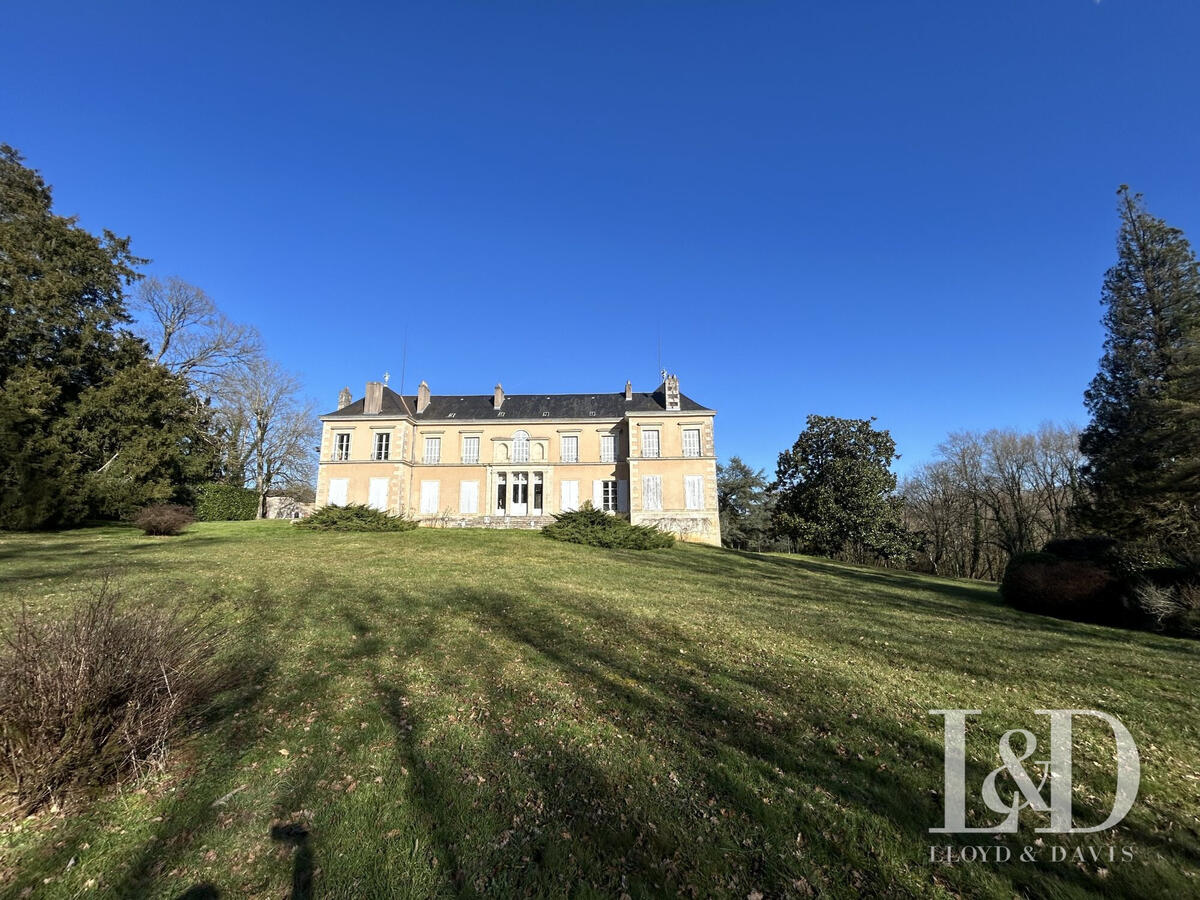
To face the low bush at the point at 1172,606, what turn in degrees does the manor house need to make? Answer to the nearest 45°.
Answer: approximately 45° to its left

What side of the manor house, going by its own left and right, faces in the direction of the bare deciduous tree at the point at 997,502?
left

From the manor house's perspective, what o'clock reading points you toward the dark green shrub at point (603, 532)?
The dark green shrub is roughly at 11 o'clock from the manor house.

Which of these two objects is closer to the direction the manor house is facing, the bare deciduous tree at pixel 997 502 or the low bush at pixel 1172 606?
the low bush

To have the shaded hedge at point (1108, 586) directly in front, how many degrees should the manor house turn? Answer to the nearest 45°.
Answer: approximately 45° to its left

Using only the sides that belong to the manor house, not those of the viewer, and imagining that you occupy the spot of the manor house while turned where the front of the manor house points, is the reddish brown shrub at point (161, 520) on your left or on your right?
on your right

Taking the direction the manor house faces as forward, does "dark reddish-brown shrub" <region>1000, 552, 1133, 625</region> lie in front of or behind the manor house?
in front

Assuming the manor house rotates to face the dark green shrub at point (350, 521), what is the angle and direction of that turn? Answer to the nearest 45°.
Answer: approximately 45° to its right

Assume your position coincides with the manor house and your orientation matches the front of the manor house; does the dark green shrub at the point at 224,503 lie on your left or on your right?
on your right

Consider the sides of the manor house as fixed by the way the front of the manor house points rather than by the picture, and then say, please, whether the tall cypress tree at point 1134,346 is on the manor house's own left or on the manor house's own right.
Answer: on the manor house's own left

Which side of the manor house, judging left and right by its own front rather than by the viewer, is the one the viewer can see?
front

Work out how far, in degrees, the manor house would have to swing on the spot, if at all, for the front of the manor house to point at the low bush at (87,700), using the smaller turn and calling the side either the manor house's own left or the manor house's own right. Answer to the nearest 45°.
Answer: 0° — it already faces it

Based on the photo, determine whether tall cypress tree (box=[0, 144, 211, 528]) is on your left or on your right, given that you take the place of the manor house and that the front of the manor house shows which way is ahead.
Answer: on your right
